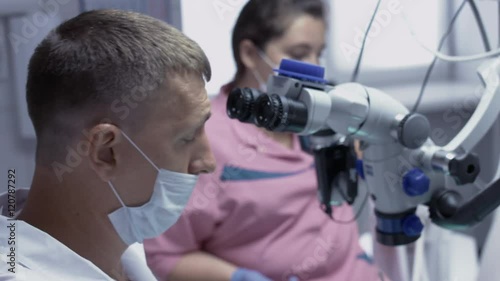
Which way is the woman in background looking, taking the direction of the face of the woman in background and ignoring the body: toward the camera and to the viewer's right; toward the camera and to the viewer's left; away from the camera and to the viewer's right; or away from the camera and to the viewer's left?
toward the camera and to the viewer's right
